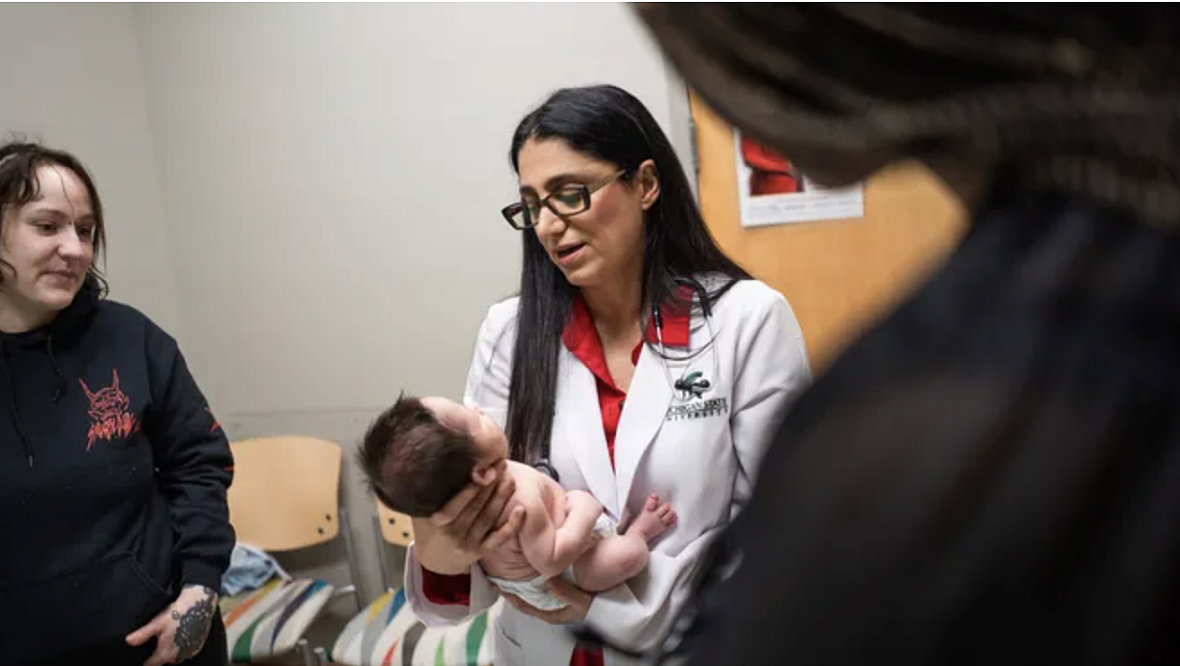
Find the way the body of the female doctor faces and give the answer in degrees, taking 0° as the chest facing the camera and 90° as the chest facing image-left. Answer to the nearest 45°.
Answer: approximately 45°

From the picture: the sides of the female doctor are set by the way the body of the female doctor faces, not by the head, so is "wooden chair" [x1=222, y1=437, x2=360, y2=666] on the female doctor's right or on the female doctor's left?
on the female doctor's right

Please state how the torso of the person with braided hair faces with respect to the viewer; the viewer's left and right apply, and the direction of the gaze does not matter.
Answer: facing away from the viewer and to the left of the viewer

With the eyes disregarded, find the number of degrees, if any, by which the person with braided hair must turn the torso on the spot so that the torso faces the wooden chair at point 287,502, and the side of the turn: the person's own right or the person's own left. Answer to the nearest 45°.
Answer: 0° — they already face it

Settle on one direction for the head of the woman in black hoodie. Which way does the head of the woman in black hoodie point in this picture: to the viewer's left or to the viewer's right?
to the viewer's right

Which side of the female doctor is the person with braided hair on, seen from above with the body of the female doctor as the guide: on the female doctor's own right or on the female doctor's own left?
on the female doctor's own left

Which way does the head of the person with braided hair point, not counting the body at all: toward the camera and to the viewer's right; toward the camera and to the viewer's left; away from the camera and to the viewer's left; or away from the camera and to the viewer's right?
away from the camera and to the viewer's left
